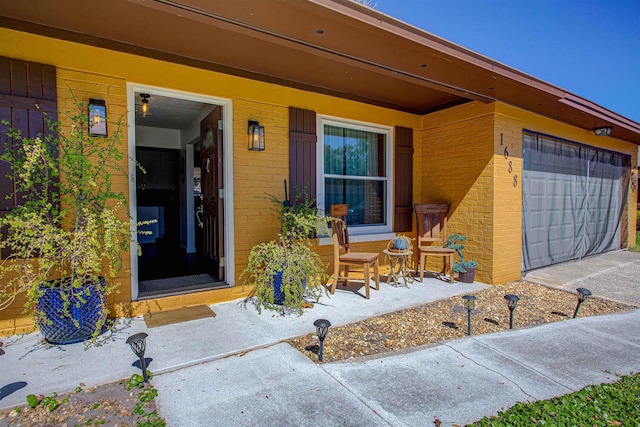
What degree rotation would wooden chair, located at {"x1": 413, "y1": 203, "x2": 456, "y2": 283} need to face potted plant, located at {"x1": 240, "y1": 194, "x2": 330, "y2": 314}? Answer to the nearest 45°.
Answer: approximately 45° to its right

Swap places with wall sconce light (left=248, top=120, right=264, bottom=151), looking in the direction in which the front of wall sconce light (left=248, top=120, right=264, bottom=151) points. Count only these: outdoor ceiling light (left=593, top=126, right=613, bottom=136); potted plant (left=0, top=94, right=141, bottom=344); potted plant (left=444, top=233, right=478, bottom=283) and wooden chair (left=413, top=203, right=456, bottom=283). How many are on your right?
1

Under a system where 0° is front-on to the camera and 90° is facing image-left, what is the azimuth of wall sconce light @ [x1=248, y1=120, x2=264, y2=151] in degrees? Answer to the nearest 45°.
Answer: approximately 315°

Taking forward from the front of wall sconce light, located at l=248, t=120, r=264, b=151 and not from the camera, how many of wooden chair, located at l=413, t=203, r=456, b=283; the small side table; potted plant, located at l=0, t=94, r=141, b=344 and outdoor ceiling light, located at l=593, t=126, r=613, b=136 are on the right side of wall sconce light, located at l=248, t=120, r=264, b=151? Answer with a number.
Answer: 1

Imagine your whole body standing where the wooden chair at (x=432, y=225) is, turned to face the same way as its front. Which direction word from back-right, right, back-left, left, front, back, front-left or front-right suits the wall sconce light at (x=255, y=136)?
front-right

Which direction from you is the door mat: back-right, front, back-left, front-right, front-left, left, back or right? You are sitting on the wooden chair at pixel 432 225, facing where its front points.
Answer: front-right

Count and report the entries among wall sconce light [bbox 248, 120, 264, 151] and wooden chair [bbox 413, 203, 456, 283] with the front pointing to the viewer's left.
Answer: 0

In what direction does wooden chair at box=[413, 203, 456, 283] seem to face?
toward the camera

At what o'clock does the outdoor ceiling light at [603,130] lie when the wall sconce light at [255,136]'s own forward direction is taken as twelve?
the outdoor ceiling light at [603,130] is roughly at 10 o'clock from the wall sconce light at [255,136].

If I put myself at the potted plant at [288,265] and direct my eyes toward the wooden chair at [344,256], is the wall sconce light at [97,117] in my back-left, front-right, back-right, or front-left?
back-left

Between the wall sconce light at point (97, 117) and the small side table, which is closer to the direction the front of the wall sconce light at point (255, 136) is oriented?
the small side table

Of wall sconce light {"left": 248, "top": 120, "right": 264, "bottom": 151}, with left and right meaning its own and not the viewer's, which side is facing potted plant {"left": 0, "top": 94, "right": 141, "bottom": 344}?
right

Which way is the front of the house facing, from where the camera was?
facing the viewer and to the right of the viewer
